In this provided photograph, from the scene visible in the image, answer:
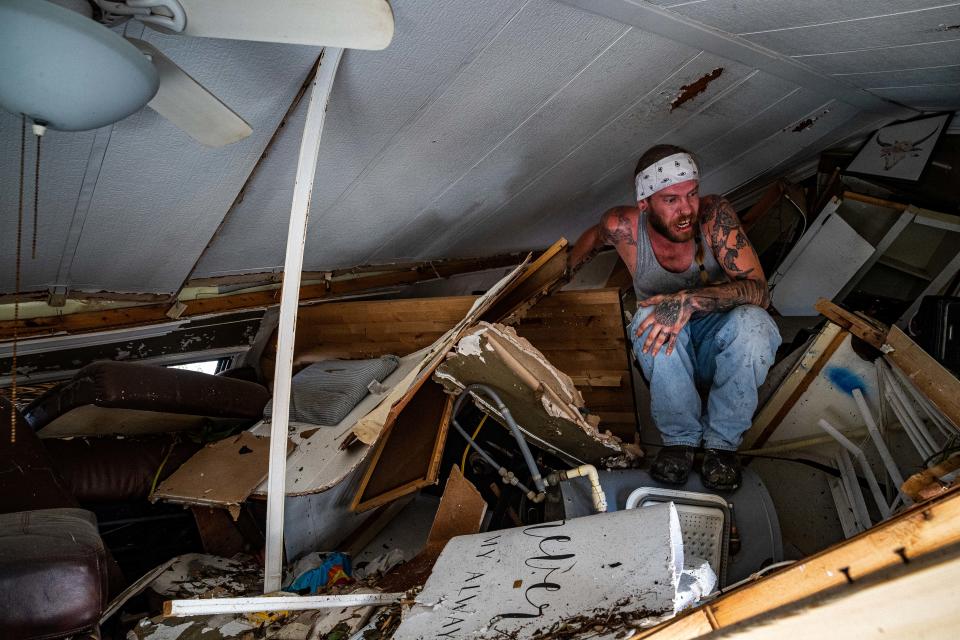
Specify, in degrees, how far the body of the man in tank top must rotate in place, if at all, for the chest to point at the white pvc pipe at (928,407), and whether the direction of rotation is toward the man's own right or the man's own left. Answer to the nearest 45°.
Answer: approximately 45° to the man's own left

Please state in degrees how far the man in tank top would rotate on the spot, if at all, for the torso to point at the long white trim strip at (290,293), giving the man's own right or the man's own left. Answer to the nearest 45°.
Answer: approximately 45° to the man's own right

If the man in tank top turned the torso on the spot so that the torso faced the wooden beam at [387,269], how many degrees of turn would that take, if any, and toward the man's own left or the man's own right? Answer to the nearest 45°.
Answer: approximately 135° to the man's own right

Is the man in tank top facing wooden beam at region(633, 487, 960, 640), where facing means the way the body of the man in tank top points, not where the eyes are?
yes

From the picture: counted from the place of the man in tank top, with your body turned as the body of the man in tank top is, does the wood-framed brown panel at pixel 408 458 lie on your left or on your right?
on your right

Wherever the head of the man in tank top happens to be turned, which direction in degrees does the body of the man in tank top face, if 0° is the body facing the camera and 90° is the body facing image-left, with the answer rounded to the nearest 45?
approximately 0°

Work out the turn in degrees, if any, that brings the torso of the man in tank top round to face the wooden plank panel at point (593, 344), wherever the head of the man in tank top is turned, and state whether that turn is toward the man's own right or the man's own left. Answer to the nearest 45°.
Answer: approximately 135° to the man's own right

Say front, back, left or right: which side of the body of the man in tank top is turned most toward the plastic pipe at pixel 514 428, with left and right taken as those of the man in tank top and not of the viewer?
right
